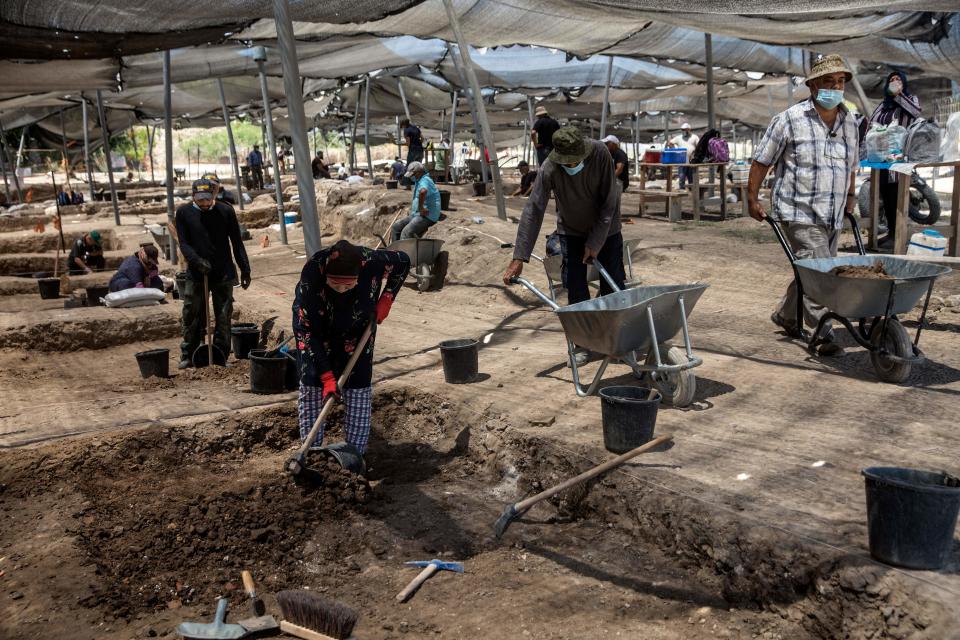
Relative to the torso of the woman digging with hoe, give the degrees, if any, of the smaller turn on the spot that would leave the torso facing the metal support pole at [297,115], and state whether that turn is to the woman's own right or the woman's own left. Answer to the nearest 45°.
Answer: approximately 180°

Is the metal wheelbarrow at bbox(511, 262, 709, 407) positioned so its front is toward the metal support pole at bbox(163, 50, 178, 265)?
no

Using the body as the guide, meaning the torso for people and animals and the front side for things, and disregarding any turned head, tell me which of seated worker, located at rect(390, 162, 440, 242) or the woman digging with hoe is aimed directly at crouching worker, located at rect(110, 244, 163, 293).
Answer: the seated worker

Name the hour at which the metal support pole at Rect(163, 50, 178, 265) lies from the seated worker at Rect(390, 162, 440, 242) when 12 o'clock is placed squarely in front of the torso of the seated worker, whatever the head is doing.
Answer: The metal support pole is roughly at 1 o'clock from the seated worker.

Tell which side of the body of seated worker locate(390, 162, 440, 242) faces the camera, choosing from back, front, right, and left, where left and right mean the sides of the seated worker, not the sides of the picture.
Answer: left

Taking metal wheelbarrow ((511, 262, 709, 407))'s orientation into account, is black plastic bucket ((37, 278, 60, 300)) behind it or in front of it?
behind

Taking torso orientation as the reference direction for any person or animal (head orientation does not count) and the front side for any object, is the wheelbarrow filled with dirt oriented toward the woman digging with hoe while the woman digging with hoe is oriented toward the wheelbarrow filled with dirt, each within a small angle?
no

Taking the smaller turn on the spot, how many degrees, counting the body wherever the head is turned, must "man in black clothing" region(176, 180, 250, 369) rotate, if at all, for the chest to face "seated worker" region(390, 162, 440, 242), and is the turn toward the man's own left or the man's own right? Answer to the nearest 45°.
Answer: approximately 135° to the man's own left

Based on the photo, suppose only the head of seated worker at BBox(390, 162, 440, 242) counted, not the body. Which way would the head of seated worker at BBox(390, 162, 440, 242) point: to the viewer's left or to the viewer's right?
to the viewer's left

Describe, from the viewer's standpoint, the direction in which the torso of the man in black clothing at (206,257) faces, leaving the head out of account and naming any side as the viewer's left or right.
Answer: facing the viewer

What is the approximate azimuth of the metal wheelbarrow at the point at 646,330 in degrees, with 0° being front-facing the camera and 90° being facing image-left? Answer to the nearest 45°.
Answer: approximately 315°

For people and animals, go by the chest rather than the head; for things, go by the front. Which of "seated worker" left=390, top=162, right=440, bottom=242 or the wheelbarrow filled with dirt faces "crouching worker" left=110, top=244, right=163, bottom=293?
the seated worker

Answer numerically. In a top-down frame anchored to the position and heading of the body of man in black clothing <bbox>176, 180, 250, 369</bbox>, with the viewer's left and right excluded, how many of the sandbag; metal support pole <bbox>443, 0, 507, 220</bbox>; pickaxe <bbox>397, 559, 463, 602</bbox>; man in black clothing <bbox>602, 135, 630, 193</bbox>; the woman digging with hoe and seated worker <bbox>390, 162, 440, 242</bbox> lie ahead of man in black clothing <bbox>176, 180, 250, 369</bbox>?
2

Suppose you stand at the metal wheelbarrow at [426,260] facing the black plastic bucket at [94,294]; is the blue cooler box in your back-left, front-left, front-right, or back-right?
back-right

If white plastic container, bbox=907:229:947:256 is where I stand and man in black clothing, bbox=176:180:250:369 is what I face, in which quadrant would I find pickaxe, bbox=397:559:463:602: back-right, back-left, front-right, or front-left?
front-left

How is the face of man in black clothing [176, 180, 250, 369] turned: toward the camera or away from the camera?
toward the camera

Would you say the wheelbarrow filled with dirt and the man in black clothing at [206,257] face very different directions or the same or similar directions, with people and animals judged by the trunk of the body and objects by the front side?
same or similar directions

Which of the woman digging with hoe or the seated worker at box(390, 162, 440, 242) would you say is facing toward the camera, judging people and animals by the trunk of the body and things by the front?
the woman digging with hoe

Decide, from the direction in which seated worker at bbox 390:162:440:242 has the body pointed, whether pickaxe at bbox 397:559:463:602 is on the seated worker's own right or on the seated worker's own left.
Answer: on the seated worker's own left

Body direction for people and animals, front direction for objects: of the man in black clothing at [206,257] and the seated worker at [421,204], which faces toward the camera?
the man in black clothing

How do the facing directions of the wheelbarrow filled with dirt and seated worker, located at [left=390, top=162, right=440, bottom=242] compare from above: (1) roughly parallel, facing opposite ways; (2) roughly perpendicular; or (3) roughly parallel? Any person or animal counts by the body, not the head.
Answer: roughly perpendicular

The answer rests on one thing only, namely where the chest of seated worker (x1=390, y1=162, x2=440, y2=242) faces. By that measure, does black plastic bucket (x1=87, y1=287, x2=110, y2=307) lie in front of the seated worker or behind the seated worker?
in front

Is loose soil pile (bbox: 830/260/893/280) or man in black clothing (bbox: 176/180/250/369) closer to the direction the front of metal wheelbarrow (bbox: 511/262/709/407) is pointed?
the loose soil pile
